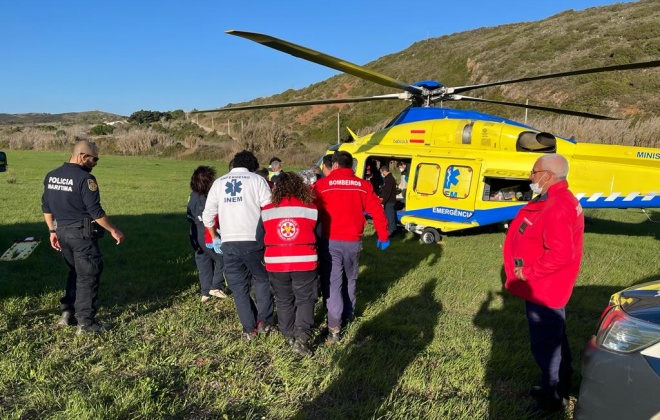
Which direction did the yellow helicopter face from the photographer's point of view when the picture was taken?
facing away from the viewer and to the left of the viewer

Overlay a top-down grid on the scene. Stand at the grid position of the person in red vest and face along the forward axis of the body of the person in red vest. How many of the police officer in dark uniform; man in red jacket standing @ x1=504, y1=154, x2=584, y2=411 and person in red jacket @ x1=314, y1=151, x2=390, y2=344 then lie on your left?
1

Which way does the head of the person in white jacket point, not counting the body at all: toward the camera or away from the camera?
away from the camera

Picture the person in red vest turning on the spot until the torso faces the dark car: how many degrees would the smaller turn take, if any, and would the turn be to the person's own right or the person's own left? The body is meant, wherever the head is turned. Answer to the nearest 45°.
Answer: approximately 135° to the person's own right

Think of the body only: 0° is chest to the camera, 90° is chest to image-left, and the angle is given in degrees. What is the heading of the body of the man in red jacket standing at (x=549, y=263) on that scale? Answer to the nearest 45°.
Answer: approximately 90°

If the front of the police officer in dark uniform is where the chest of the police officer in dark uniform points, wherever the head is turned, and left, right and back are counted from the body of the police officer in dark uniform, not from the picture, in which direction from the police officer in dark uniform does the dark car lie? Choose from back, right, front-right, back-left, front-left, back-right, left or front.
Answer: right

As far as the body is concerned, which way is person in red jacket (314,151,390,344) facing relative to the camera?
away from the camera

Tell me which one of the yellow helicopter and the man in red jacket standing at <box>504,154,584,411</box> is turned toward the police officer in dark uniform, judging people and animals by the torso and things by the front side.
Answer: the man in red jacket standing

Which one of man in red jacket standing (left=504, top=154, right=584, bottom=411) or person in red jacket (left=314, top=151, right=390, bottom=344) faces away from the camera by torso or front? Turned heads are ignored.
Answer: the person in red jacket

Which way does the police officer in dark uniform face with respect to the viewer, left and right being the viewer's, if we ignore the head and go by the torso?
facing away from the viewer and to the right of the viewer

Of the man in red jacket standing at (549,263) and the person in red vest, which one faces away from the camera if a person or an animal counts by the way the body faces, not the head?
the person in red vest

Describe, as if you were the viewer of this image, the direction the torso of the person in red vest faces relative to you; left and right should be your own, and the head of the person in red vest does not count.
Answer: facing away from the viewer
